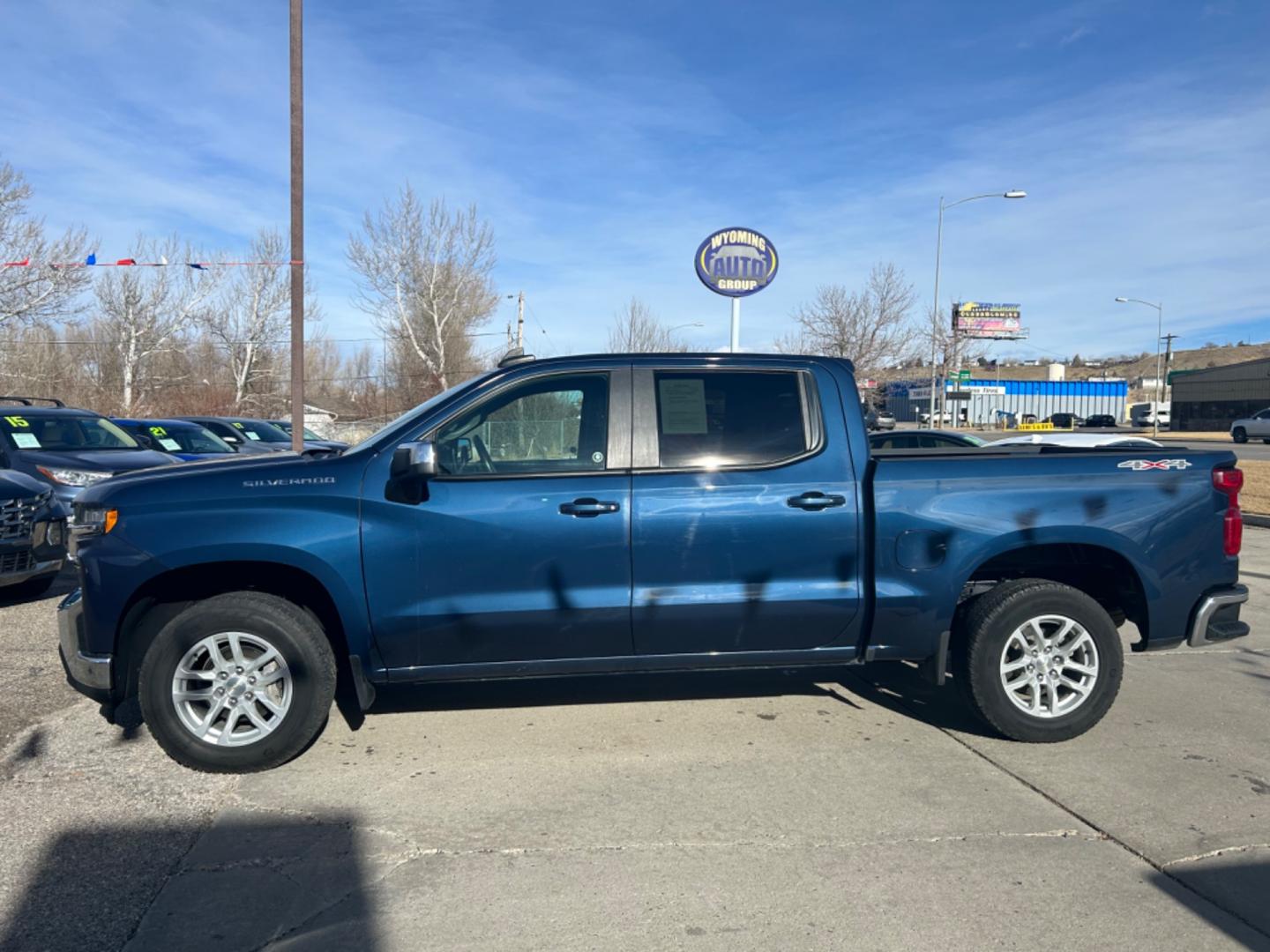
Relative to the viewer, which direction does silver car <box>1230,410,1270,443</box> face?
to the viewer's left

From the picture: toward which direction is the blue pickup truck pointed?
to the viewer's left

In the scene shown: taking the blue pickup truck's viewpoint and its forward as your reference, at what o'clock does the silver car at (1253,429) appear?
The silver car is roughly at 4 o'clock from the blue pickup truck.

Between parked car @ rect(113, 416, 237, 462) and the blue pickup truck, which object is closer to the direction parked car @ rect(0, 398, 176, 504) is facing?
the blue pickup truck

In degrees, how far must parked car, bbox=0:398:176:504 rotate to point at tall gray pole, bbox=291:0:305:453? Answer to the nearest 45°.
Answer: approximately 90° to its left

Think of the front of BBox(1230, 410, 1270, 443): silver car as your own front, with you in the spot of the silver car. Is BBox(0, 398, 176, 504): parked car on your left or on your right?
on your left

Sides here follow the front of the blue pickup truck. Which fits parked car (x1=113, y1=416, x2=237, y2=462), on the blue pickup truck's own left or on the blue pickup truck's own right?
on the blue pickup truck's own right
